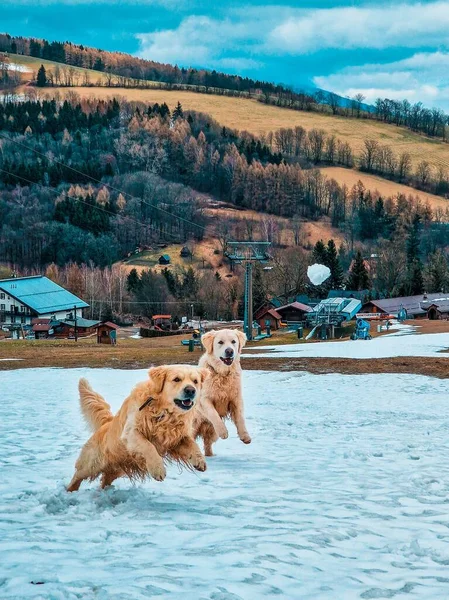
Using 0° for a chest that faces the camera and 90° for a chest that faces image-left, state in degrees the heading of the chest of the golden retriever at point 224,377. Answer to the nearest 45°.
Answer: approximately 315°

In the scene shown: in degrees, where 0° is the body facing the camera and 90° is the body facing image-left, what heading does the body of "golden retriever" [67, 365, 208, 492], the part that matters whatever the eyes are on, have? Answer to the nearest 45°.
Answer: approximately 315°
